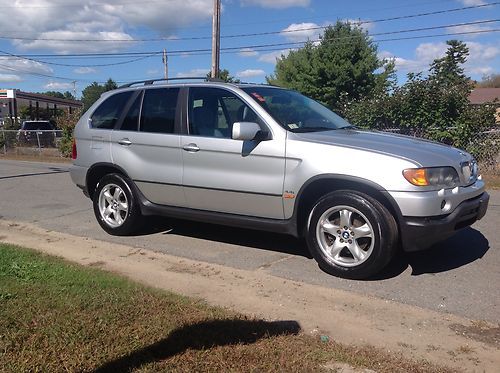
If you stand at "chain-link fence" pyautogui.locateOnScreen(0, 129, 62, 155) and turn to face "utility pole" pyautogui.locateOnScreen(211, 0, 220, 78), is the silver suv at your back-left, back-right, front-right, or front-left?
front-right

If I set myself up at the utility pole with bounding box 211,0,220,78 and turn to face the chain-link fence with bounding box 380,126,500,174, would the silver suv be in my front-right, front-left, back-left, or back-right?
front-right

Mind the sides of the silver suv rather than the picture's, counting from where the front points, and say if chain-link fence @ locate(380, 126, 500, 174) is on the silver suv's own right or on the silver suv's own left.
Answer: on the silver suv's own left

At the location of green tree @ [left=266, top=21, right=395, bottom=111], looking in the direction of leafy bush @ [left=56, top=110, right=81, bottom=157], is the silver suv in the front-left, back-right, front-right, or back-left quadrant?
front-left

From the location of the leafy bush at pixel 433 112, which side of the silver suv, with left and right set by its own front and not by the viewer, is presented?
left

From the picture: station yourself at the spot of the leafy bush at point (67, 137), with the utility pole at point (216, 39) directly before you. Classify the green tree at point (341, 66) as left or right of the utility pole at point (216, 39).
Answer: left

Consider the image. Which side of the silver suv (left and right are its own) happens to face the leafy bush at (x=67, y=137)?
back

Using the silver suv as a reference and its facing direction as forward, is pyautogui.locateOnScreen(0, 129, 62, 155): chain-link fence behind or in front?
behind

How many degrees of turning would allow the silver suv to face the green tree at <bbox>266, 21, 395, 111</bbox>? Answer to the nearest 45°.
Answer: approximately 135° to its left

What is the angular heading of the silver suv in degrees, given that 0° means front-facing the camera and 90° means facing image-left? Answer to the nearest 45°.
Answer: approximately 315°
